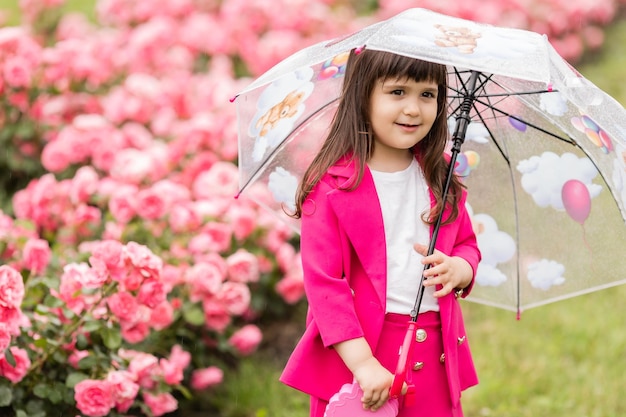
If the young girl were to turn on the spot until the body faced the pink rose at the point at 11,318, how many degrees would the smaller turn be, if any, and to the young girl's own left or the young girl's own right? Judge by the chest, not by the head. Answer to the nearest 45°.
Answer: approximately 135° to the young girl's own right

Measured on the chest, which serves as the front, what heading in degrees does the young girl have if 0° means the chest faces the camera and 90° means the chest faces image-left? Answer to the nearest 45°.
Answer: approximately 315°

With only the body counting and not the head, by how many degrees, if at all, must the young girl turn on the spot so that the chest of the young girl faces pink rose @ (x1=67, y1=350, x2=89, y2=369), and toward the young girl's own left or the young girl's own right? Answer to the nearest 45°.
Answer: approximately 135° to the young girl's own right

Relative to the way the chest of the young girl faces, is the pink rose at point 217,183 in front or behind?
behind

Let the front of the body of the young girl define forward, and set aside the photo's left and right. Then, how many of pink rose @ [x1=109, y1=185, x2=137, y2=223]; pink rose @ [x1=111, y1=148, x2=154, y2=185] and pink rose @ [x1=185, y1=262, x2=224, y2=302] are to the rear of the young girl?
3

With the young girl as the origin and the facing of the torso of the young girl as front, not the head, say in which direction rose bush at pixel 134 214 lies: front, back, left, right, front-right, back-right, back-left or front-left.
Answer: back
